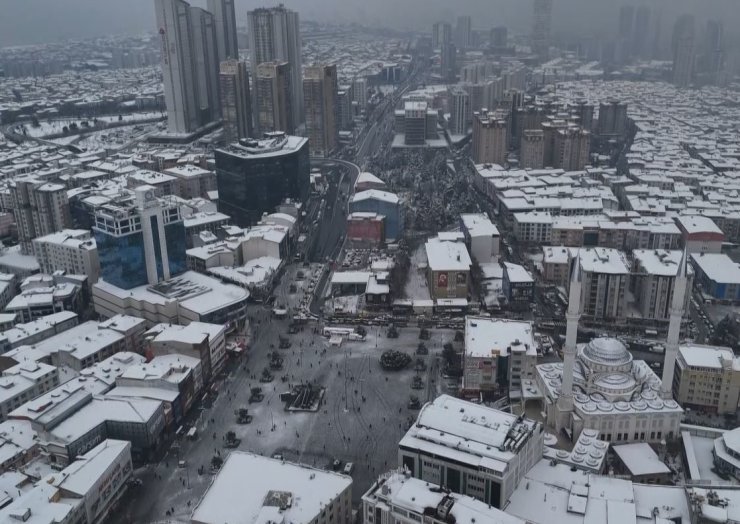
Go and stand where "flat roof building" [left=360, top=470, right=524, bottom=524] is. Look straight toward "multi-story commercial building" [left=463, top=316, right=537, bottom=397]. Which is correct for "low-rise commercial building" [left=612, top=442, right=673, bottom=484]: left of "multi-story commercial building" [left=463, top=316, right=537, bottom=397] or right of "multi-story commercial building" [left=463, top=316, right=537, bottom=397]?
right

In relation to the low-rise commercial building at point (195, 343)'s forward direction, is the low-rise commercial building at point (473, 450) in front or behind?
in front

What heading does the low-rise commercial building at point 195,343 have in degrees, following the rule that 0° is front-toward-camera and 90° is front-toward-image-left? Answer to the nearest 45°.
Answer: approximately 315°

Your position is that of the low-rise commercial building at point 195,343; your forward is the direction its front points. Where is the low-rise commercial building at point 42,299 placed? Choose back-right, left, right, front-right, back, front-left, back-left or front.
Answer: back

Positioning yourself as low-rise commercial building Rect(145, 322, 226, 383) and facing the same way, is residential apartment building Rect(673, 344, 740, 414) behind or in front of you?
in front

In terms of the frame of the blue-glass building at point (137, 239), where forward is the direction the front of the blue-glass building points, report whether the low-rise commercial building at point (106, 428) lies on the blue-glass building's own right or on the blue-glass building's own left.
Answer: on the blue-glass building's own right

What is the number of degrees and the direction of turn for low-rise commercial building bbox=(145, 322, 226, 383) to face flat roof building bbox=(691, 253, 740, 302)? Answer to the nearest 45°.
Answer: approximately 45° to its left

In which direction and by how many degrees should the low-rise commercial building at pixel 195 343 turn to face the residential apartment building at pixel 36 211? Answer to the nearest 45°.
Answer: approximately 180°

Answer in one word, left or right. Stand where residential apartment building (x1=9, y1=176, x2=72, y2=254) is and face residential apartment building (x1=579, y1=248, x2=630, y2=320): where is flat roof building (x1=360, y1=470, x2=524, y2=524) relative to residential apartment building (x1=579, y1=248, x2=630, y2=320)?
right

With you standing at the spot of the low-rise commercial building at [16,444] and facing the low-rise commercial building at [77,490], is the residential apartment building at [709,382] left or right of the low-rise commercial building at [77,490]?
left

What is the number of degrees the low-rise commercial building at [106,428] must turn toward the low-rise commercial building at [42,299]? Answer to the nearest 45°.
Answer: approximately 135° to its left

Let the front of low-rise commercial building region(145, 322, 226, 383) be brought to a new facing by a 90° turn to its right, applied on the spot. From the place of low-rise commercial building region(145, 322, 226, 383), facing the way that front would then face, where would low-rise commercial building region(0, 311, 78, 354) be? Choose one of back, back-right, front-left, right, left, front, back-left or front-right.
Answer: right

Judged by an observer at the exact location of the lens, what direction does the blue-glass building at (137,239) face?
facing the viewer and to the right of the viewer

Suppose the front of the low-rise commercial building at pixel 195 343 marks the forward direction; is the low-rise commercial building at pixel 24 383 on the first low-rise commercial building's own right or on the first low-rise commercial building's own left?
on the first low-rise commercial building's own right

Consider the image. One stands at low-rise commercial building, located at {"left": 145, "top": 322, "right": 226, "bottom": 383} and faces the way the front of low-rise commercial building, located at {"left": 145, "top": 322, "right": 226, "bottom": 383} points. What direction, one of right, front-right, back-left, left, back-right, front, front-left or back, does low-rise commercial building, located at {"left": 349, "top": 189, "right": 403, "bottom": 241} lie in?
left

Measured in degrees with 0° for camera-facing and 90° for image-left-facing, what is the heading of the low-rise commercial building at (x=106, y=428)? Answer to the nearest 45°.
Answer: approximately 315°
